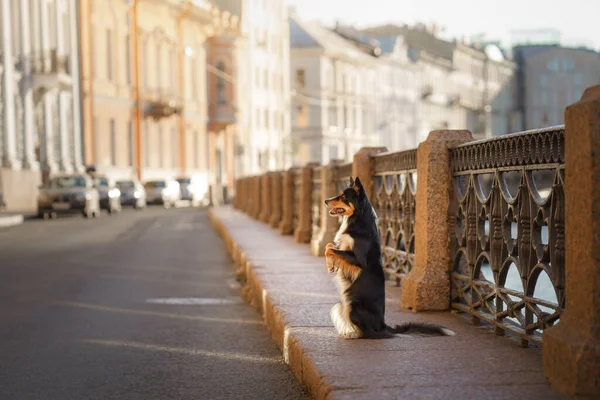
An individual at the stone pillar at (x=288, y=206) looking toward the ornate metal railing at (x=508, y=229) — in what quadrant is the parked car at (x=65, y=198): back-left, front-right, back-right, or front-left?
back-right

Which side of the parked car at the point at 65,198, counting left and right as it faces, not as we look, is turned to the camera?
front

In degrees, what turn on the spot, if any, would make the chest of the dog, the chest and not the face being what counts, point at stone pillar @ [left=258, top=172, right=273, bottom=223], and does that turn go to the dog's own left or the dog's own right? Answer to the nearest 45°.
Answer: approximately 90° to the dog's own right

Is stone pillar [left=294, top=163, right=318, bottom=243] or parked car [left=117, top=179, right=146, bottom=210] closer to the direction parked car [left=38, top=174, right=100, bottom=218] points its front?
the stone pillar

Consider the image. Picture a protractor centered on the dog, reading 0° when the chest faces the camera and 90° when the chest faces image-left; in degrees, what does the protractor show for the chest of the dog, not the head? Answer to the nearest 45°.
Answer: approximately 90°

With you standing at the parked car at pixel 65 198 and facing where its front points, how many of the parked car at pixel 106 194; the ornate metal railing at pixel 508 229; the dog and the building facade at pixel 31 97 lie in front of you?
2

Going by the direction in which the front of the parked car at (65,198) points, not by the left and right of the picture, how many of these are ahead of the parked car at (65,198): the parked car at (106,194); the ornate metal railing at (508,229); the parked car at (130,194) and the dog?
2

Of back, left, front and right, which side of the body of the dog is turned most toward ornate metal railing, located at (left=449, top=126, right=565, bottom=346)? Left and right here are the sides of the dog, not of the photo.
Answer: back

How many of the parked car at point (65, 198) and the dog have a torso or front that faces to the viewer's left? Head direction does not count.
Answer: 1

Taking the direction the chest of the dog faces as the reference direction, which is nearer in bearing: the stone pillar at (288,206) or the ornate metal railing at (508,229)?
the stone pillar

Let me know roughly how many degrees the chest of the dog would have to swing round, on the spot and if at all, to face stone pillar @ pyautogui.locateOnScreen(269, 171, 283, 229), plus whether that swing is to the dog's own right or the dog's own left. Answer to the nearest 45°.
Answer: approximately 90° to the dog's own right

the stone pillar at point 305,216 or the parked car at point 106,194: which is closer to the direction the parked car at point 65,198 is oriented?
the stone pillar
